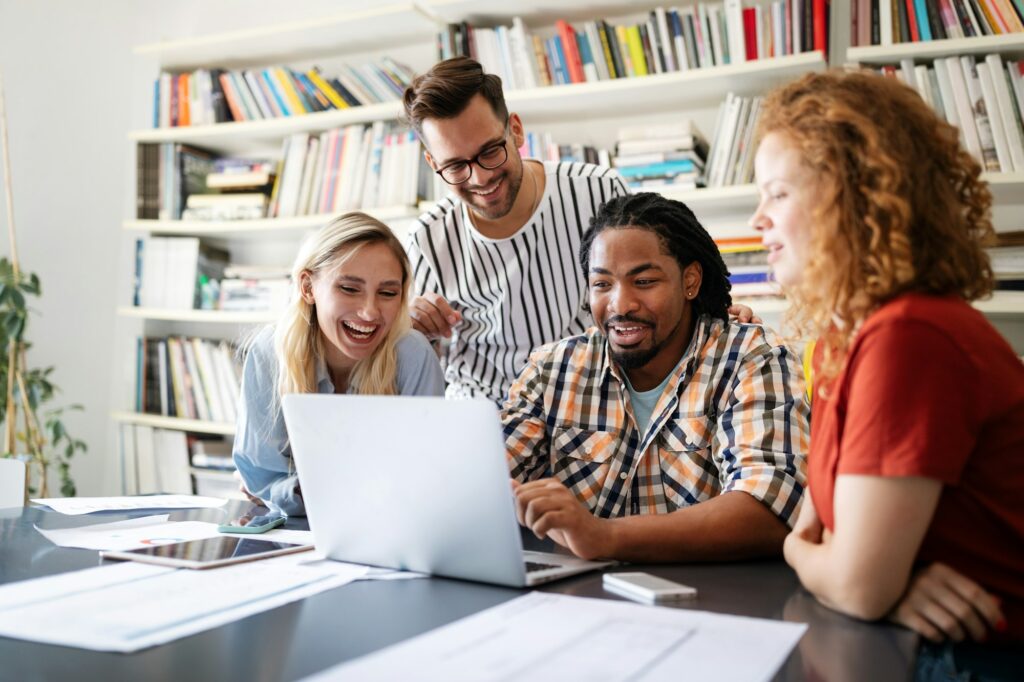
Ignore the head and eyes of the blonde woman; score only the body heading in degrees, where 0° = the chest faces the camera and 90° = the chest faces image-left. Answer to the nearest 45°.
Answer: approximately 0°

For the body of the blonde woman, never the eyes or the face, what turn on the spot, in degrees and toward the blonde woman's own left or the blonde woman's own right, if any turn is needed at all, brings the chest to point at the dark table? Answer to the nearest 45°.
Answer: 0° — they already face it

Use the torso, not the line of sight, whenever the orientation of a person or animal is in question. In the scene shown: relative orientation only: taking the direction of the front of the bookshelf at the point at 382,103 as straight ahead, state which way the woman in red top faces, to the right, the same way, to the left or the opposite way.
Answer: to the right

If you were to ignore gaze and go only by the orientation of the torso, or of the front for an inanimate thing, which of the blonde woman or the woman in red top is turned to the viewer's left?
the woman in red top

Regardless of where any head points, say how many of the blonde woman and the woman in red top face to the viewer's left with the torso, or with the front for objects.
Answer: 1

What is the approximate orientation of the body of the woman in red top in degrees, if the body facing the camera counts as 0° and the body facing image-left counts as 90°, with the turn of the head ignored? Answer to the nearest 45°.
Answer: approximately 90°

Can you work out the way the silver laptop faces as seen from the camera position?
facing away from the viewer and to the right of the viewer

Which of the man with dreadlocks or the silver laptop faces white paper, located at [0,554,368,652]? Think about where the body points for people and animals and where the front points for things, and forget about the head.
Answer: the man with dreadlocks

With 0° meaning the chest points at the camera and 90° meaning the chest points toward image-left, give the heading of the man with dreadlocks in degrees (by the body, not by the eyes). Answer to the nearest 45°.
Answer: approximately 45°

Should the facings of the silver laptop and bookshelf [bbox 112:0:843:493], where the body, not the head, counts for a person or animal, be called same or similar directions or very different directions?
very different directions
